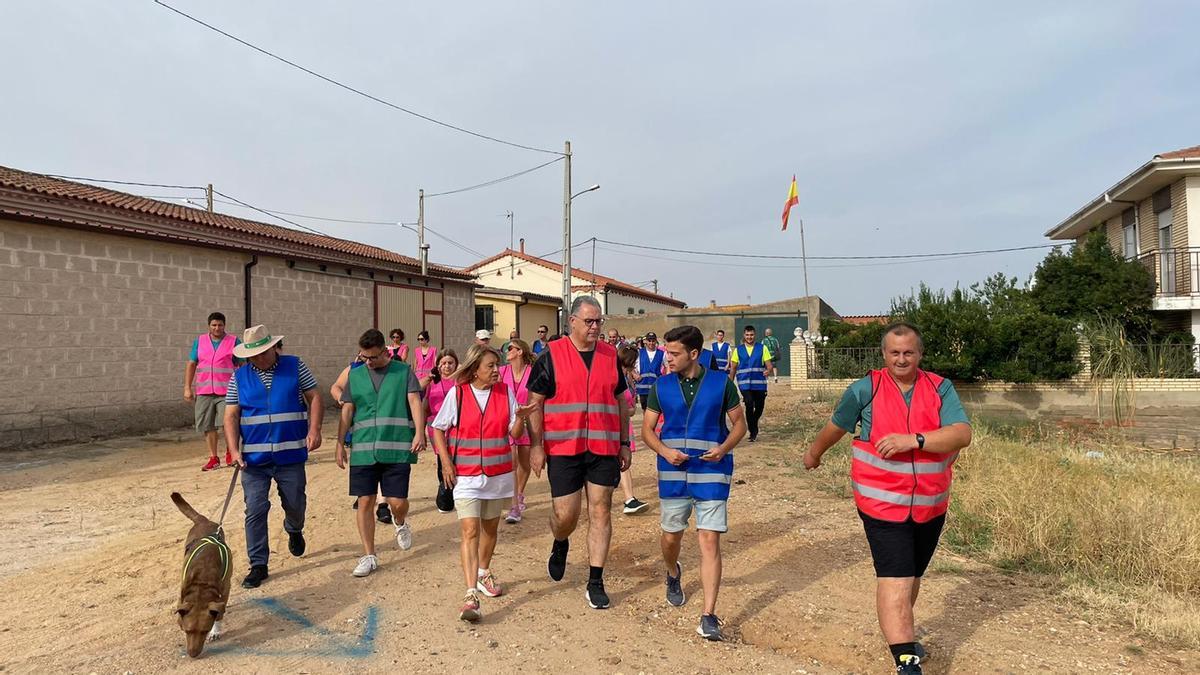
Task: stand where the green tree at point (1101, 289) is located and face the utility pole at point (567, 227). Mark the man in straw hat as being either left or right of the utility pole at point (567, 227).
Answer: left

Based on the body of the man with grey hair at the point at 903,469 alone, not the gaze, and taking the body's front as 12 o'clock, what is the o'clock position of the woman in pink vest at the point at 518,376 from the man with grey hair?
The woman in pink vest is roughly at 4 o'clock from the man with grey hair.

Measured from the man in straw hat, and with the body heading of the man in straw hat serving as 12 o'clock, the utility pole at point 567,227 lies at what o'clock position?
The utility pole is roughly at 7 o'clock from the man in straw hat.

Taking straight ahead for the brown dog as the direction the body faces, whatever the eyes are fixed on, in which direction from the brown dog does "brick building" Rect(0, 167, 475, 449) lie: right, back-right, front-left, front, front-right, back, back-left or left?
back

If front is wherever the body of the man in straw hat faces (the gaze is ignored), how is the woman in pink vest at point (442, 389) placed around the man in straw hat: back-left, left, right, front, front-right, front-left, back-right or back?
back-left

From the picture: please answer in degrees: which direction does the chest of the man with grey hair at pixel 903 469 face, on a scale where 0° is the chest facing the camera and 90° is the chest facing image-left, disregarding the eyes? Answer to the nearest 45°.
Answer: approximately 0°

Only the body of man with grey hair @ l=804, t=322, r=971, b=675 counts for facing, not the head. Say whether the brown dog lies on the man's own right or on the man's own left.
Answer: on the man's own right

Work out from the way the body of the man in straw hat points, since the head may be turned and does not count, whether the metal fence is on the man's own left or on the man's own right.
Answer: on the man's own left
